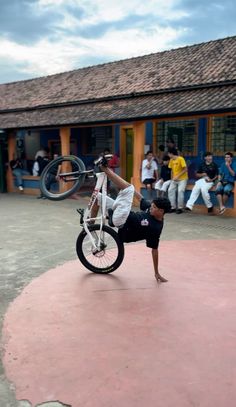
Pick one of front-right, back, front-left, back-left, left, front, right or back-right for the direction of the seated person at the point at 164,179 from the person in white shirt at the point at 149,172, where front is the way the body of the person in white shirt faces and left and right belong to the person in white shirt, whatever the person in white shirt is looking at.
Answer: front-left

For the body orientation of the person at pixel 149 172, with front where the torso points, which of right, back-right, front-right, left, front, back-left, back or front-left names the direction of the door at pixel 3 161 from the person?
back-right

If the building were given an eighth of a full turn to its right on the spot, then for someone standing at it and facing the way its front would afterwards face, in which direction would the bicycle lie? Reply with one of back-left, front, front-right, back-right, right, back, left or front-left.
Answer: left

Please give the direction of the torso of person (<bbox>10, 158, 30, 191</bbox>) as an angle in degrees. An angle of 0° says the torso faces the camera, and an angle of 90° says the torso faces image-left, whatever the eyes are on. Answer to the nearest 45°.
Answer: approximately 315°

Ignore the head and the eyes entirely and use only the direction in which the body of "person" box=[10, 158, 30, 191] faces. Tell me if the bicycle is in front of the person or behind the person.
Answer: in front

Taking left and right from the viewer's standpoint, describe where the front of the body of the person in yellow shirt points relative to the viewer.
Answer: facing the viewer and to the left of the viewer

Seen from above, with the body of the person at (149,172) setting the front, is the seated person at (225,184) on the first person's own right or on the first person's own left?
on the first person's own left

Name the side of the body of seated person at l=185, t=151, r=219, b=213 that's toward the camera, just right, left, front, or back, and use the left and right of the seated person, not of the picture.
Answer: front

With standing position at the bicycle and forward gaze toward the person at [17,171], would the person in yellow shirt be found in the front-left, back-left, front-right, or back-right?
front-right

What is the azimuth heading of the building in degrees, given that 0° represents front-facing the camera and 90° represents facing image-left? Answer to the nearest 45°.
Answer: approximately 45°

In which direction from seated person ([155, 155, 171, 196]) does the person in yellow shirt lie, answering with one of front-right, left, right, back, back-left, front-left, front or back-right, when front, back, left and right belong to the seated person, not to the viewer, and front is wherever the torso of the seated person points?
left

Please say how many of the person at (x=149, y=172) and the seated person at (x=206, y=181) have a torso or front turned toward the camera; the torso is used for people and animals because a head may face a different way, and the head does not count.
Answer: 2

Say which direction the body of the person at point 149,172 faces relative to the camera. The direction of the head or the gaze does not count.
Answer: toward the camera

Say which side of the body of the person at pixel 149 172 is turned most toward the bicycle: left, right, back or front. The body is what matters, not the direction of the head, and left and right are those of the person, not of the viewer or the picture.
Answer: front

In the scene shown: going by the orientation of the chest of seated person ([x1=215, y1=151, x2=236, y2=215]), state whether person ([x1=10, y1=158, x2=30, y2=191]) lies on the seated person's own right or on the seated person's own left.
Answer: on the seated person's own right

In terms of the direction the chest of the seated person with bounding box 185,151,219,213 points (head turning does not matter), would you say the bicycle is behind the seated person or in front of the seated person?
in front

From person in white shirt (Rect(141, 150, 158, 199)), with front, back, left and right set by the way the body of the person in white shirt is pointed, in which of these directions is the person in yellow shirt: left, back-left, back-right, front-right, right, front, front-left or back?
front-left
